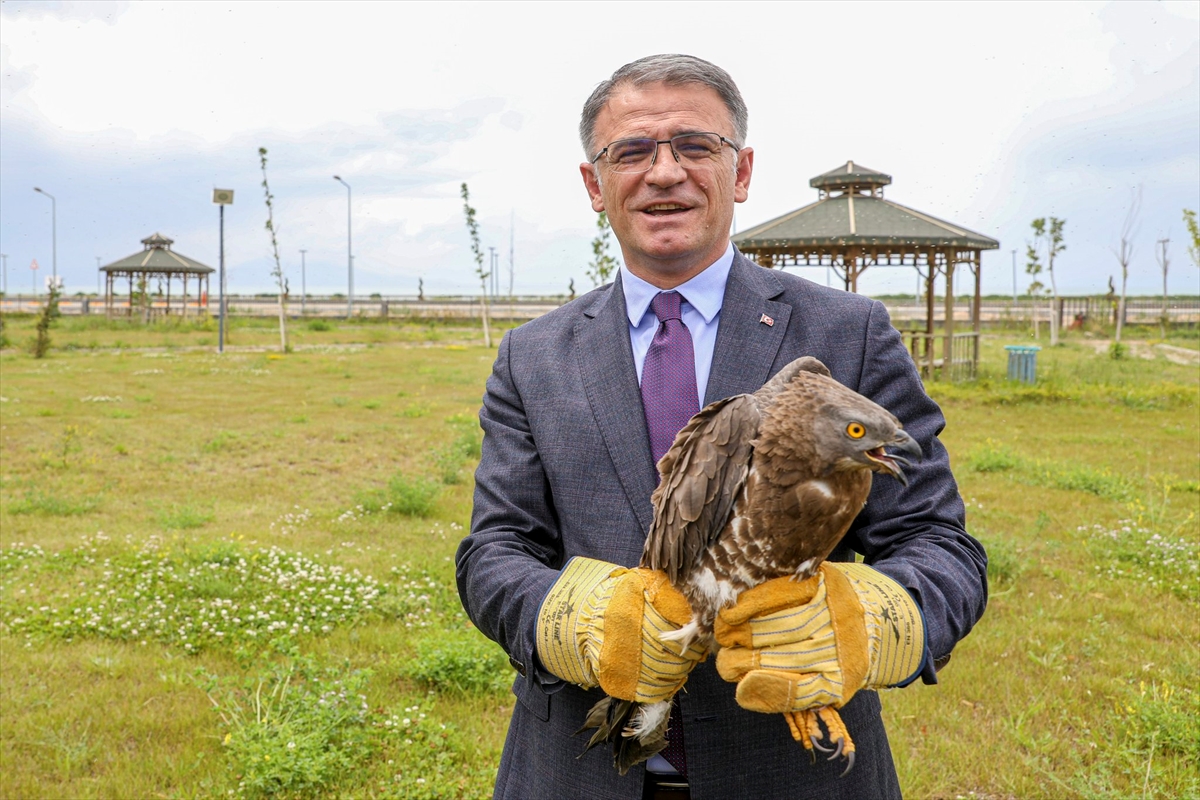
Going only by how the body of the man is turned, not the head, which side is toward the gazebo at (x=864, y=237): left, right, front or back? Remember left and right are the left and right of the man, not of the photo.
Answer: back

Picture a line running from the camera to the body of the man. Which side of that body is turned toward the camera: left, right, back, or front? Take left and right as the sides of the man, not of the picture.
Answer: front

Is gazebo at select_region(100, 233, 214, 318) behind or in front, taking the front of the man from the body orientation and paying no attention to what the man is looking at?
behind

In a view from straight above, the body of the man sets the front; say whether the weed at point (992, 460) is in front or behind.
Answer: behind

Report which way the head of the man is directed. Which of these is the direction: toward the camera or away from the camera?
toward the camera

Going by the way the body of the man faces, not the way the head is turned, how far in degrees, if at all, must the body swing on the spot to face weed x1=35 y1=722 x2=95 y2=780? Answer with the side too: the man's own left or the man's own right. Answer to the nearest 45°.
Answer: approximately 135° to the man's own right

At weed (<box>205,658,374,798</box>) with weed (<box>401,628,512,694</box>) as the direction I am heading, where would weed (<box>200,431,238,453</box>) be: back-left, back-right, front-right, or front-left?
front-left

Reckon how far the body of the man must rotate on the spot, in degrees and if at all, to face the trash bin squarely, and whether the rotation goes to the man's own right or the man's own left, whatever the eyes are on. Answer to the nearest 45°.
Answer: approximately 180°
